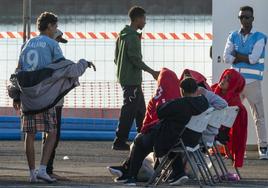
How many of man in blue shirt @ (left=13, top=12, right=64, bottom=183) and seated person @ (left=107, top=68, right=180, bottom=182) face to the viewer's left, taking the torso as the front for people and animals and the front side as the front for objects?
1

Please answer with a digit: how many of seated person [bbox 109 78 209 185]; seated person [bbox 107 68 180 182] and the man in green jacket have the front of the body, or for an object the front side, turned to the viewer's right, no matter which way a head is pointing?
1

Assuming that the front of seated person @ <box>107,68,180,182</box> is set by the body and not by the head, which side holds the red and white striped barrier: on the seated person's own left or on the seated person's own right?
on the seated person's own right

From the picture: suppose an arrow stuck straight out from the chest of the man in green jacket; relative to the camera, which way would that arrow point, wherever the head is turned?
to the viewer's right

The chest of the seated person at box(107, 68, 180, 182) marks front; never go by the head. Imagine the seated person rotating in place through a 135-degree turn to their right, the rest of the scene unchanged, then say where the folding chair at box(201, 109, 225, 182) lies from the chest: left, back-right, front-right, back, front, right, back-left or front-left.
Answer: front-right

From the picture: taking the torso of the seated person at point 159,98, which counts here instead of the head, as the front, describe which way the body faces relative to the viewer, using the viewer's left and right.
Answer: facing to the left of the viewer

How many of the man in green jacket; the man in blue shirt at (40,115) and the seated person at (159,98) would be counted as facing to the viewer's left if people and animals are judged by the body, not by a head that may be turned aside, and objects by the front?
1

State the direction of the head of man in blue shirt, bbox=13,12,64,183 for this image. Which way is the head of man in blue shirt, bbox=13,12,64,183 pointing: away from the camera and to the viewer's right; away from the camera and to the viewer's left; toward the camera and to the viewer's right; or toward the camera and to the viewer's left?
away from the camera and to the viewer's right

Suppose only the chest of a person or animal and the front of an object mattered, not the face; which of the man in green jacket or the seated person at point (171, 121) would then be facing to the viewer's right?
the man in green jacket

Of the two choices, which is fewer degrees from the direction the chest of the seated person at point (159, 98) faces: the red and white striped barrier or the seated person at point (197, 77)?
the red and white striped barrier
